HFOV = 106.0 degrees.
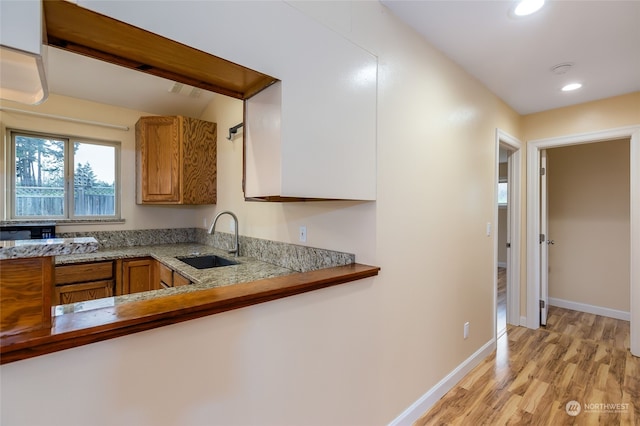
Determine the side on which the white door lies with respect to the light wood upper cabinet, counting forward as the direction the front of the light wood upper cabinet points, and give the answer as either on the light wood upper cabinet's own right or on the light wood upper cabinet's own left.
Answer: on the light wood upper cabinet's own left

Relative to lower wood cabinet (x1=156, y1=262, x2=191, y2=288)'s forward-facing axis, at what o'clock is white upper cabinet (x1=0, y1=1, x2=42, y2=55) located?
The white upper cabinet is roughly at 11 o'clock from the lower wood cabinet.

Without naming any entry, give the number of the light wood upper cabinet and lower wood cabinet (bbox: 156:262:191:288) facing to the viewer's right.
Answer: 0

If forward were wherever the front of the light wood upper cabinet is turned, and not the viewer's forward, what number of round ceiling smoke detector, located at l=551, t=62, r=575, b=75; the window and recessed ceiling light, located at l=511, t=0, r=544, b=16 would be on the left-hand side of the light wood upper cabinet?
2

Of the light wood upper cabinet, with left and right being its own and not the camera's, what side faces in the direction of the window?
right

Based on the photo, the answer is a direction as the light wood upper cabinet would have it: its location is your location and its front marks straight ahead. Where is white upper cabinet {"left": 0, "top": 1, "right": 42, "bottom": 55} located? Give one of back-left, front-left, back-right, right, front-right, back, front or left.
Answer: front-left

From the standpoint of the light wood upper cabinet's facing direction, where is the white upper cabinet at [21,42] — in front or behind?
in front

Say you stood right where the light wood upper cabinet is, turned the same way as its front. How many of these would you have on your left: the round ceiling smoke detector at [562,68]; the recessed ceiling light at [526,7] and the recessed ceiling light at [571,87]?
3

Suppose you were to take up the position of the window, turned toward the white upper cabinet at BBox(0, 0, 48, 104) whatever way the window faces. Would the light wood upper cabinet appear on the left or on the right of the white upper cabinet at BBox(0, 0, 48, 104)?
left

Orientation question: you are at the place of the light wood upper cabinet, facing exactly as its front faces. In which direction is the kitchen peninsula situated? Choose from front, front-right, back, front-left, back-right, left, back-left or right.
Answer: front-left

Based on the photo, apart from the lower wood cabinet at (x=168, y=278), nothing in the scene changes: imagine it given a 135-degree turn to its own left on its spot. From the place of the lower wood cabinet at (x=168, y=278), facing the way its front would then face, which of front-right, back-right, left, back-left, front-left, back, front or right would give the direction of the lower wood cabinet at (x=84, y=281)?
back-left

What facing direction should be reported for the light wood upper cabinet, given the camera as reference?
facing the viewer and to the left of the viewer

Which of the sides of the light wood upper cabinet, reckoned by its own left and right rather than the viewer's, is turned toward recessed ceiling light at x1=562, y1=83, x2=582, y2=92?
left

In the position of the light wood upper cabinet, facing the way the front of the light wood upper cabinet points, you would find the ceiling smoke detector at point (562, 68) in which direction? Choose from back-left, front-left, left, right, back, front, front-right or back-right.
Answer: left
